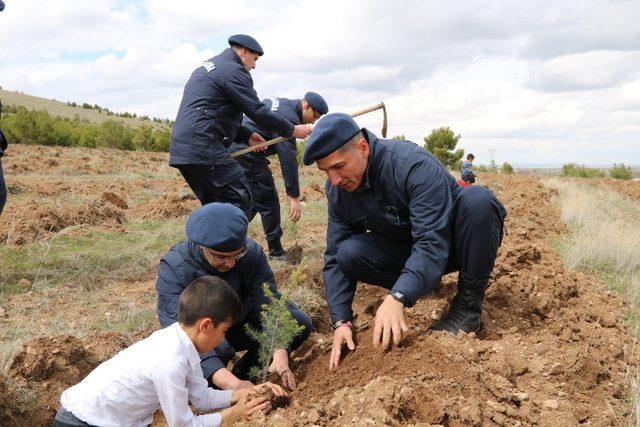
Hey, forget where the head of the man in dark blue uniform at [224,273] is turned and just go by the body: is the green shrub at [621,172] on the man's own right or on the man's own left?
on the man's own left

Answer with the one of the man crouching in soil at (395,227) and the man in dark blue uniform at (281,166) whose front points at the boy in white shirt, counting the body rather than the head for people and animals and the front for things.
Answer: the man crouching in soil

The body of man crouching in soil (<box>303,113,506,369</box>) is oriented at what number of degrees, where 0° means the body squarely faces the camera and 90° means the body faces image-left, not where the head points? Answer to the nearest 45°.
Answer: approximately 45°

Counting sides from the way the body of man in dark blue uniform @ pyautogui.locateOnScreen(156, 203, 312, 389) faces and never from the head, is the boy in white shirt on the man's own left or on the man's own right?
on the man's own right

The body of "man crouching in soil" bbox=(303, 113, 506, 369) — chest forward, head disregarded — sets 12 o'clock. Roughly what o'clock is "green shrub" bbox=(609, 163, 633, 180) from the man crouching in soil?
The green shrub is roughly at 5 o'clock from the man crouching in soil.

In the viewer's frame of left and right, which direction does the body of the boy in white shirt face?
facing to the right of the viewer

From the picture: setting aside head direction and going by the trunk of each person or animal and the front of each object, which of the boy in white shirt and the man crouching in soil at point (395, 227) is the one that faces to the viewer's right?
the boy in white shirt

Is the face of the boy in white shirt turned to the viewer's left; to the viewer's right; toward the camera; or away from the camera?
to the viewer's right
